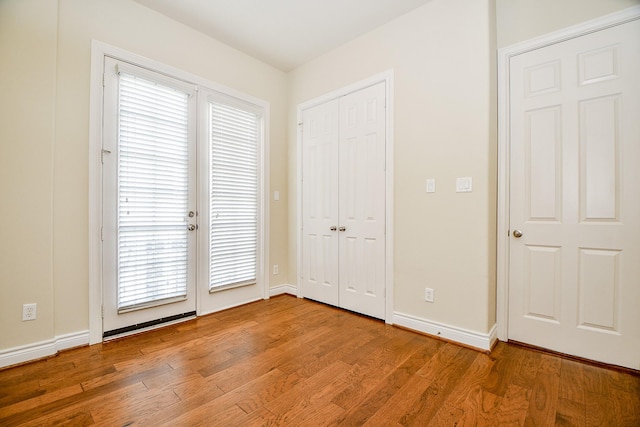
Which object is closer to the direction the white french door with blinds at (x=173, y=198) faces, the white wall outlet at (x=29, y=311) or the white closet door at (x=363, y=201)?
the white closet door

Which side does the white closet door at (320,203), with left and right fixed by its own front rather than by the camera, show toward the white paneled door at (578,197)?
left

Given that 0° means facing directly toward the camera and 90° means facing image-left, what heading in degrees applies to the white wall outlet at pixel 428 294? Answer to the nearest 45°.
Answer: approximately 0°

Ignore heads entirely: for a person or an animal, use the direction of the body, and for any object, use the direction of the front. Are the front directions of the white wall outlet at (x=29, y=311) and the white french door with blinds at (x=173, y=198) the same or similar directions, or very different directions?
same or similar directions

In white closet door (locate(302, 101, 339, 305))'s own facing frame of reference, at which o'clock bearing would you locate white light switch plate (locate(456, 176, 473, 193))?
The white light switch plate is roughly at 9 o'clock from the white closet door.

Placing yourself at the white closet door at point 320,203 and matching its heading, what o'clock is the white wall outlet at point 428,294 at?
The white wall outlet is roughly at 9 o'clock from the white closet door.

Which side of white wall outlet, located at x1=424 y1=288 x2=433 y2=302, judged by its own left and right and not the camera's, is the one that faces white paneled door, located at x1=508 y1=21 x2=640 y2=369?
left

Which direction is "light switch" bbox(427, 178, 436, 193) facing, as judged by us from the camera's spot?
facing the viewer

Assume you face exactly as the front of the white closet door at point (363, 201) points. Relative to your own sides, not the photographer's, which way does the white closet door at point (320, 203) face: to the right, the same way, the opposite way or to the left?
the same way

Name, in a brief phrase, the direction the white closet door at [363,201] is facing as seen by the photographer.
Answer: facing the viewer and to the left of the viewer

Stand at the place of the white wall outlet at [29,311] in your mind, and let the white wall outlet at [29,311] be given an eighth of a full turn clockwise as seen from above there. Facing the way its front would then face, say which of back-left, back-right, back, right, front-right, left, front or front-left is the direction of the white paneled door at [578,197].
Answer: left

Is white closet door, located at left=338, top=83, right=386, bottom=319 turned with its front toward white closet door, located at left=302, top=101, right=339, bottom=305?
no

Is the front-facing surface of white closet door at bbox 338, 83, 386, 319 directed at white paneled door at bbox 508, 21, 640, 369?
no

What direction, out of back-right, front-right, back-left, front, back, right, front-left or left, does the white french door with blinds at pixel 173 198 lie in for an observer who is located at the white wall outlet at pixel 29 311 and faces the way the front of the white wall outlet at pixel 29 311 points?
left

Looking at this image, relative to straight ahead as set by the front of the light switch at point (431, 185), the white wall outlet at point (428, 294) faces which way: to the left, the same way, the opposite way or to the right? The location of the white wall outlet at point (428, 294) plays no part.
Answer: the same way
